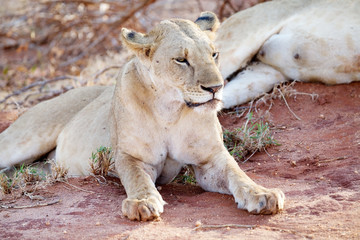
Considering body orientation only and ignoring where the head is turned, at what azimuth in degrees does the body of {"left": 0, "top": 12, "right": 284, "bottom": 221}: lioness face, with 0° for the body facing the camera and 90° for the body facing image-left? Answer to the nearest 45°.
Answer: approximately 315°

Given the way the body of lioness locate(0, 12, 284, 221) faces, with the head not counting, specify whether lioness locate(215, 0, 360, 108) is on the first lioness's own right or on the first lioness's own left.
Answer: on the first lioness's own left
